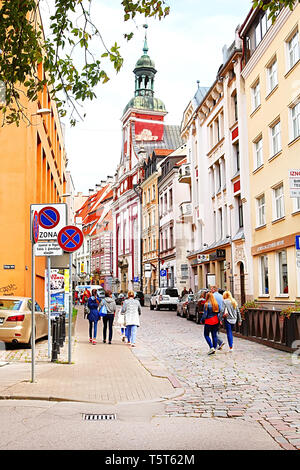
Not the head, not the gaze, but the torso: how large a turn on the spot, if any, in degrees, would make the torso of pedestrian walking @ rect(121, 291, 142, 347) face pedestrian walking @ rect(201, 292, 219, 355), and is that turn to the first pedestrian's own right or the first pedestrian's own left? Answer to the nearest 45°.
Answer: approximately 135° to the first pedestrian's own right

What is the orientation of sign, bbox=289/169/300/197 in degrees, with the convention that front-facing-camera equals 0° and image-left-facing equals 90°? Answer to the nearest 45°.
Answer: approximately 0°

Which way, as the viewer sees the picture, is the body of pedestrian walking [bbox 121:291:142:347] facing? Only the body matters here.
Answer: away from the camera

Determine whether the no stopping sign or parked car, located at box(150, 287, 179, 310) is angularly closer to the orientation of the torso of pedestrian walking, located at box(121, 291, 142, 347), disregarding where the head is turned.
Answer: the parked car

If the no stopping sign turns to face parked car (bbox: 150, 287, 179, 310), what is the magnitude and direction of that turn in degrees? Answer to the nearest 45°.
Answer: approximately 180°

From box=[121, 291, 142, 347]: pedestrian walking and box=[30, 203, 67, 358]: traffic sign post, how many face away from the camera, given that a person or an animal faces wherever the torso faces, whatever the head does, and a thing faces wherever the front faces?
1

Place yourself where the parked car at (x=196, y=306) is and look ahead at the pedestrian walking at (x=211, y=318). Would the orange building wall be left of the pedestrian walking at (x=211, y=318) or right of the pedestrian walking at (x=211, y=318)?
right

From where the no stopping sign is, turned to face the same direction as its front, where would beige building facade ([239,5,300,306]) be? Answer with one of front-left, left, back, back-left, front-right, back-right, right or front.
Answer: back-left
